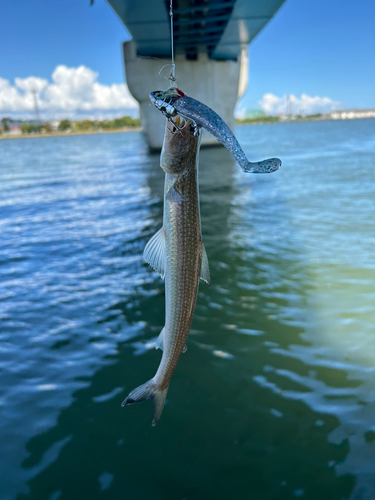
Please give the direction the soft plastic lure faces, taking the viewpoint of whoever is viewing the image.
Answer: facing to the left of the viewer

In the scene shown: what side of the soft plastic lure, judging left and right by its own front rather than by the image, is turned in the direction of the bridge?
right
